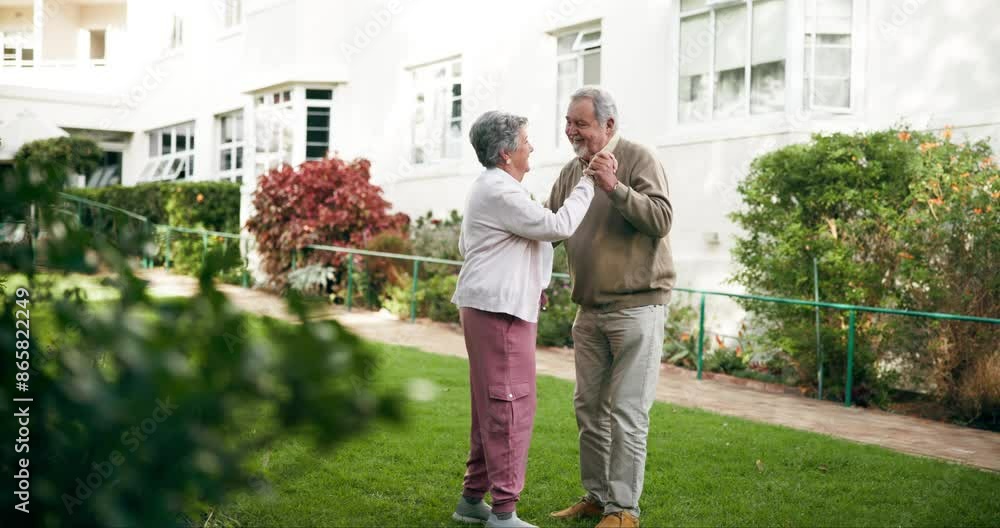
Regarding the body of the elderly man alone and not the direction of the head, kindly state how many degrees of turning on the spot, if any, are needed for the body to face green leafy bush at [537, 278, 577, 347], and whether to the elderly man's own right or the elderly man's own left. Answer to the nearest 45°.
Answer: approximately 135° to the elderly man's own right

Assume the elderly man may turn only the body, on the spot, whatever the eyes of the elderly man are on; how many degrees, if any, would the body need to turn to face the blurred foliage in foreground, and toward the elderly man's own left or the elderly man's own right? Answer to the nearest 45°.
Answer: approximately 45° to the elderly man's own left

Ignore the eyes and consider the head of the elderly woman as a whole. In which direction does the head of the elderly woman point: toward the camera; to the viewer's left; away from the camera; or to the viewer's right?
to the viewer's right

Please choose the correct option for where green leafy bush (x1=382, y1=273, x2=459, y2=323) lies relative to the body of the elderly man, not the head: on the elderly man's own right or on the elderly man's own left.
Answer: on the elderly man's own right

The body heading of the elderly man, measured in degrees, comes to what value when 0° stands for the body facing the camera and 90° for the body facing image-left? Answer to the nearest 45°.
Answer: approximately 45°

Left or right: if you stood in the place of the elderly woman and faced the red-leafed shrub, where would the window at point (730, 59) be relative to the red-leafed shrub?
right

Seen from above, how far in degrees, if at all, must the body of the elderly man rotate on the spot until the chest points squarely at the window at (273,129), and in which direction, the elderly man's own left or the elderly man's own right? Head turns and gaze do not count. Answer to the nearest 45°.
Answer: approximately 90° to the elderly man's own right

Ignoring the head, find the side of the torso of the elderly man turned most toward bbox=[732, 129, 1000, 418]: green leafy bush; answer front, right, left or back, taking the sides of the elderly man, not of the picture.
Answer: back

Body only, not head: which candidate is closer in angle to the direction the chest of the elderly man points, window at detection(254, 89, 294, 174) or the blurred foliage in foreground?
the blurred foliage in foreground

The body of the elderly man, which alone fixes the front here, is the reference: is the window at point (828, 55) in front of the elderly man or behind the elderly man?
behind

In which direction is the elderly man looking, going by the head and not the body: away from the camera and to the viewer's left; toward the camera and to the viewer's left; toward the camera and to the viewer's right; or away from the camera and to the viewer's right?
toward the camera and to the viewer's left
